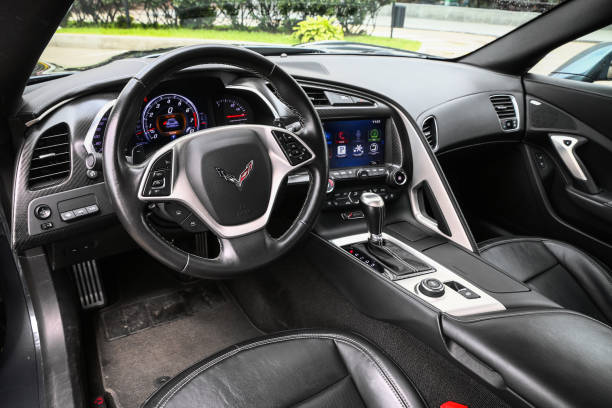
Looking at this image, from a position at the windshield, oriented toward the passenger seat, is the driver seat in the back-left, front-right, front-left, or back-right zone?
front-right

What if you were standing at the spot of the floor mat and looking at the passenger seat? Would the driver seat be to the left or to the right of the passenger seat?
right

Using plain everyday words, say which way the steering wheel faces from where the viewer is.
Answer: facing the viewer

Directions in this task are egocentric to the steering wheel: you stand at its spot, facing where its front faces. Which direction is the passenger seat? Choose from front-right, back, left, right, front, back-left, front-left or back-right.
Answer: left

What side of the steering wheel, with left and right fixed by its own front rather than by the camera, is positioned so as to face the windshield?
back

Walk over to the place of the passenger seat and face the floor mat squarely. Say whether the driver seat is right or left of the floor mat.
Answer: left
